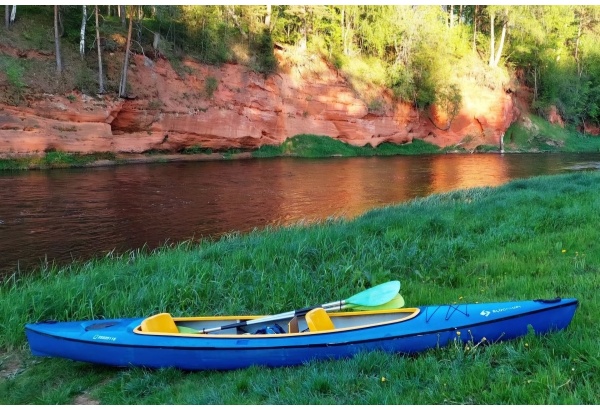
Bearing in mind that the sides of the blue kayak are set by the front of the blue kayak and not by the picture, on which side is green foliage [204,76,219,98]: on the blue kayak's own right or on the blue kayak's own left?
on the blue kayak's own left

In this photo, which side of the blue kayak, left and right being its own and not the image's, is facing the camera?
right

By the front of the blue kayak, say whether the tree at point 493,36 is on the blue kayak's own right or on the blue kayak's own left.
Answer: on the blue kayak's own left

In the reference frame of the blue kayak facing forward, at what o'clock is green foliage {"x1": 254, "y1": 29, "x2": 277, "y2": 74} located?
The green foliage is roughly at 9 o'clock from the blue kayak.
